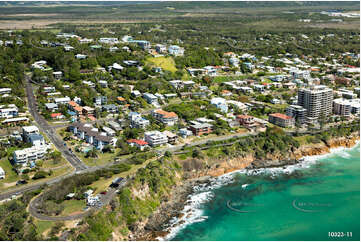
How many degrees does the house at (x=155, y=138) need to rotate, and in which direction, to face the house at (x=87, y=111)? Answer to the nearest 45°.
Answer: approximately 180°

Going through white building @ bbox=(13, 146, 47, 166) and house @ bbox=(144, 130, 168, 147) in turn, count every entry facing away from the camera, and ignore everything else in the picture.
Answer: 0

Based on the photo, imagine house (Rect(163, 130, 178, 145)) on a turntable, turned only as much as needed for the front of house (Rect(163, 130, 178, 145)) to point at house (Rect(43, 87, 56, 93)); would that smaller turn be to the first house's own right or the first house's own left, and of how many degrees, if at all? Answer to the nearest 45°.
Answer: approximately 180°

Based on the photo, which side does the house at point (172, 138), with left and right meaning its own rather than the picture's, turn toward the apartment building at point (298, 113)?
left

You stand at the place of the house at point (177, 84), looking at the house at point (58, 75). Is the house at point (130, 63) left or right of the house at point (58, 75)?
right

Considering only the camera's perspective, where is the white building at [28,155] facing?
facing the viewer and to the right of the viewer

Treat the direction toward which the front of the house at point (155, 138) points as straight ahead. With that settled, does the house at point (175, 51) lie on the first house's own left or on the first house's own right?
on the first house's own left

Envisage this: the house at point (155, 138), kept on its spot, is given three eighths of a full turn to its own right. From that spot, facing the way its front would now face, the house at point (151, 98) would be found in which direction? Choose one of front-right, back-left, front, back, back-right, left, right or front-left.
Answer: right

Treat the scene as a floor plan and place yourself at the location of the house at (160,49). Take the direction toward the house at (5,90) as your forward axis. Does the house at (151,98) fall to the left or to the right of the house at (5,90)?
left

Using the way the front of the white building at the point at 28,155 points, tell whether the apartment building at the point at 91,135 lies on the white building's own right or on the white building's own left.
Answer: on the white building's own left

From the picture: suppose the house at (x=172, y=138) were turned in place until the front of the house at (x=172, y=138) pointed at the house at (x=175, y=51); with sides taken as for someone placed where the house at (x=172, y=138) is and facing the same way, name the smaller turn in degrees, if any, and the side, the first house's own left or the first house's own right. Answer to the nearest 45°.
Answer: approximately 135° to the first house's own left

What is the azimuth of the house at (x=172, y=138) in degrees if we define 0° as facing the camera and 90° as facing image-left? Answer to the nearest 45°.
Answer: approximately 315°
